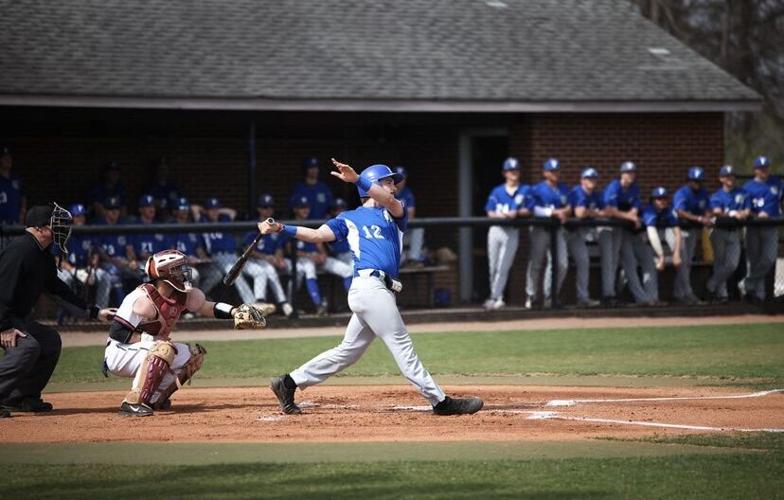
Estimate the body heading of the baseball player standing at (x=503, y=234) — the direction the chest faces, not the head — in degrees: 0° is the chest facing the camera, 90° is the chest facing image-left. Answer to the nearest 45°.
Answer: approximately 0°

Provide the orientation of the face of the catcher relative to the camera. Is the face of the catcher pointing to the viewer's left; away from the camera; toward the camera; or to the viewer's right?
to the viewer's right

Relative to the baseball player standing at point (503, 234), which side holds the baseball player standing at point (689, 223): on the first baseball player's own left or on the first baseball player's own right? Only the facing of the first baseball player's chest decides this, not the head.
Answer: on the first baseball player's own left

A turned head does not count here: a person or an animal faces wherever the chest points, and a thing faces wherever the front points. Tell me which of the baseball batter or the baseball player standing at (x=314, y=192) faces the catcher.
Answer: the baseball player standing

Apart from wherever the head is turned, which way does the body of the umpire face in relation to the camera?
to the viewer's right

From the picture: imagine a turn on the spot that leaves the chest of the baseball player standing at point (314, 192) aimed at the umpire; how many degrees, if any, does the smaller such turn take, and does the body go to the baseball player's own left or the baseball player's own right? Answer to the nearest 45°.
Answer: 0° — they already face them

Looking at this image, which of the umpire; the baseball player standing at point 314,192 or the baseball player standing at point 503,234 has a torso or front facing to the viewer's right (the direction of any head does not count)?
the umpire

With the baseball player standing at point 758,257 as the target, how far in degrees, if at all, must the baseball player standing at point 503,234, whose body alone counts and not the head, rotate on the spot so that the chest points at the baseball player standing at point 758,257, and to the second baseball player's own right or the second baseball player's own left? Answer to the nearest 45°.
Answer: approximately 90° to the second baseball player's own left

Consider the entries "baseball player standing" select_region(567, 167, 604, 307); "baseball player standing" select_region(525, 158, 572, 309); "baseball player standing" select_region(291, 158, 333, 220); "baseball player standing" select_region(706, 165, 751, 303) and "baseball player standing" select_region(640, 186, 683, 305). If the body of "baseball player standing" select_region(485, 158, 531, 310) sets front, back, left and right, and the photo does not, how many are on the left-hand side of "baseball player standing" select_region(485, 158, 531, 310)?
4

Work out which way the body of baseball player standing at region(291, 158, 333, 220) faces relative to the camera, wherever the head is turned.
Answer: toward the camera

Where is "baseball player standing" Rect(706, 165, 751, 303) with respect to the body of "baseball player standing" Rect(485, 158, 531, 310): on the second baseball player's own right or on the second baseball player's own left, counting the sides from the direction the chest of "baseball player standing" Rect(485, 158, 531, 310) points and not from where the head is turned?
on the second baseball player's own left
